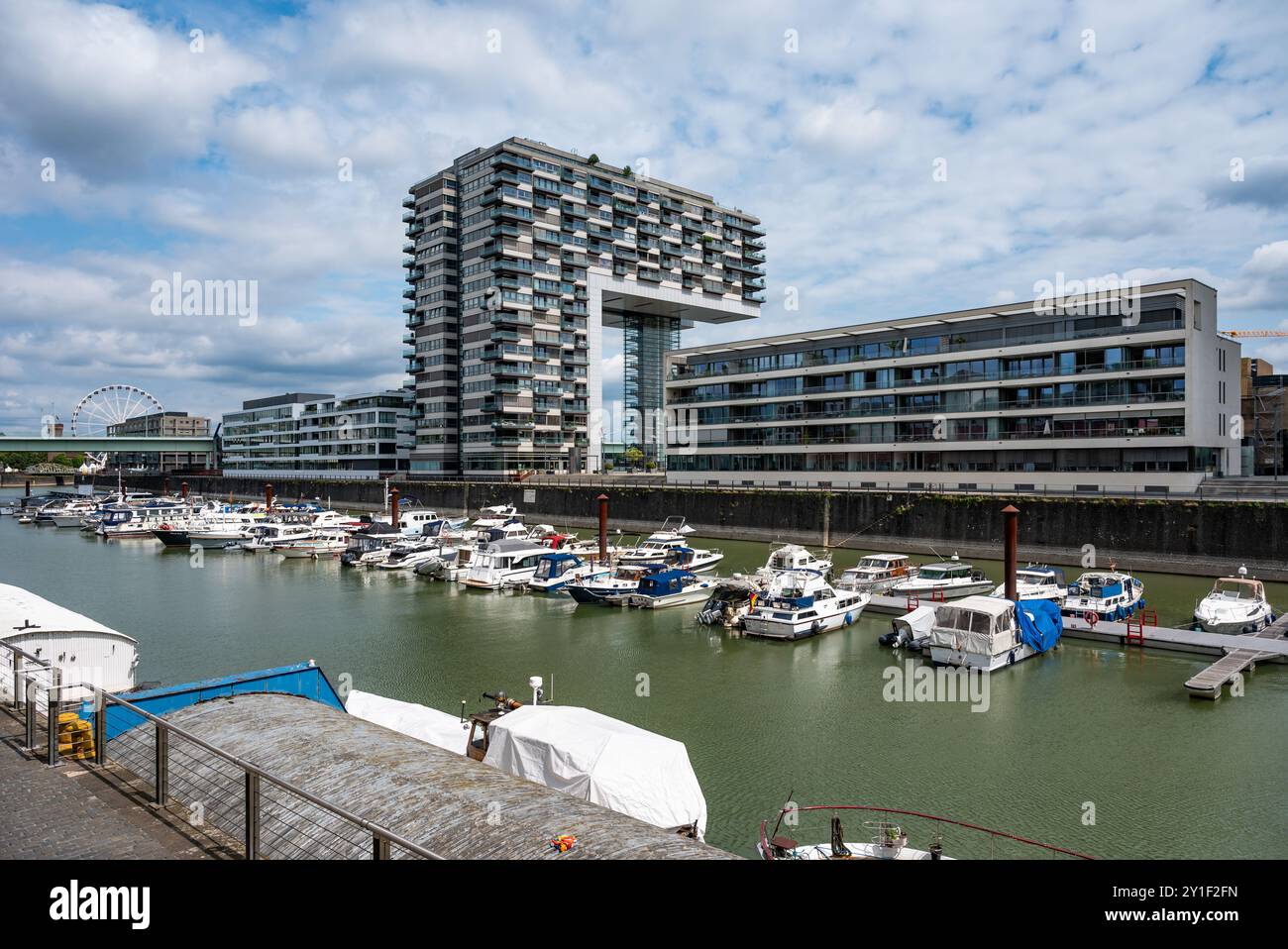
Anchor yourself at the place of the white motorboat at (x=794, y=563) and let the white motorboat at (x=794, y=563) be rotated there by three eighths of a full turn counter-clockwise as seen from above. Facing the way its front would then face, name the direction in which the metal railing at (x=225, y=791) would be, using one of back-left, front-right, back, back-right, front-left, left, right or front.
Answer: back-left

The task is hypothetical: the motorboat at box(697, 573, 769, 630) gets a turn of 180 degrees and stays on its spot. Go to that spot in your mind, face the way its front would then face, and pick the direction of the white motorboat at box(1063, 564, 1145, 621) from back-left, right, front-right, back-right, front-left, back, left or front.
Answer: back-left

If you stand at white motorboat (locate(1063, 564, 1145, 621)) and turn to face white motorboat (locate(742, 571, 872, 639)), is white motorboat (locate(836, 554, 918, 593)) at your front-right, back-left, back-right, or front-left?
front-right

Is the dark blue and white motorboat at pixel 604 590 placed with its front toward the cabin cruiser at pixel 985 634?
no

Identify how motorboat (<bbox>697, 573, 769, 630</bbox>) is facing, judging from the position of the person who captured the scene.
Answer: facing away from the viewer and to the right of the viewer

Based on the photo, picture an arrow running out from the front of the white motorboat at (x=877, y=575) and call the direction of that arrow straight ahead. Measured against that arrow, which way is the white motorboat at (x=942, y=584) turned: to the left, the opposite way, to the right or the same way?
the same way

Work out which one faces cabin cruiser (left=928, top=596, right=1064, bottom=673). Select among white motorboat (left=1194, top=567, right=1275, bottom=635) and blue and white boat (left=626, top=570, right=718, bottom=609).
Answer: the white motorboat
